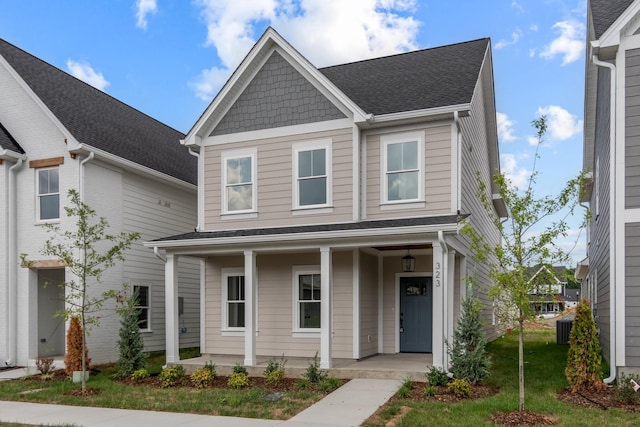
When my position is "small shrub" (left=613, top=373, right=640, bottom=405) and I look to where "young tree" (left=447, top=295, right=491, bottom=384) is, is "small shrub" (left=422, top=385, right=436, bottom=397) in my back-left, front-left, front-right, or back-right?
front-left

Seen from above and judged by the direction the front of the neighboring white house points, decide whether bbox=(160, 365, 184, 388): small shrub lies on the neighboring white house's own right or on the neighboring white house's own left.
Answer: on the neighboring white house's own left

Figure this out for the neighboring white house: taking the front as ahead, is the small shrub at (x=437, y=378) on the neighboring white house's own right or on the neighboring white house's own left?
on the neighboring white house's own left

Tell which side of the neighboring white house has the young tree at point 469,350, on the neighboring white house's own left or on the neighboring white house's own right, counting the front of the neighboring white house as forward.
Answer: on the neighboring white house's own left

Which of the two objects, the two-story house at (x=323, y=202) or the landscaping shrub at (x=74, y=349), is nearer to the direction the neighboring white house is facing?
the landscaping shrub

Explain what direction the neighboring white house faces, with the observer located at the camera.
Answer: facing the viewer and to the left of the viewer
